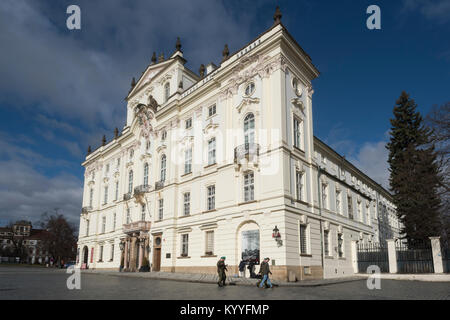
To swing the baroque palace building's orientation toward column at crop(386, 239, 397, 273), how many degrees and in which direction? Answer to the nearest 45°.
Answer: approximately 135° to its left

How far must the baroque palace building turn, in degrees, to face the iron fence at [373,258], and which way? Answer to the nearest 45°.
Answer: approximately 135° to its left

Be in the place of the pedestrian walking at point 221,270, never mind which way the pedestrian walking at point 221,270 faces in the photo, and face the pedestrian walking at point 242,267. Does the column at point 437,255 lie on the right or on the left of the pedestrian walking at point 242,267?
right

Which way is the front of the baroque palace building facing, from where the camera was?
facing the viewer and to the left of the viewer

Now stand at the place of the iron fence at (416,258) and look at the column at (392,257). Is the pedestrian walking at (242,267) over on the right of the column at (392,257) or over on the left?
left

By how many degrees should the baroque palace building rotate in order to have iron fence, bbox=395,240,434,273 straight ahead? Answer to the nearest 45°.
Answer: approximately 135° to its left

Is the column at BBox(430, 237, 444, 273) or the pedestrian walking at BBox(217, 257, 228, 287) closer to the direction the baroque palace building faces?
the pedestrian walking

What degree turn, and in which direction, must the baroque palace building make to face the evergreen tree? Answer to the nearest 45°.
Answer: approximately 135° to its left
